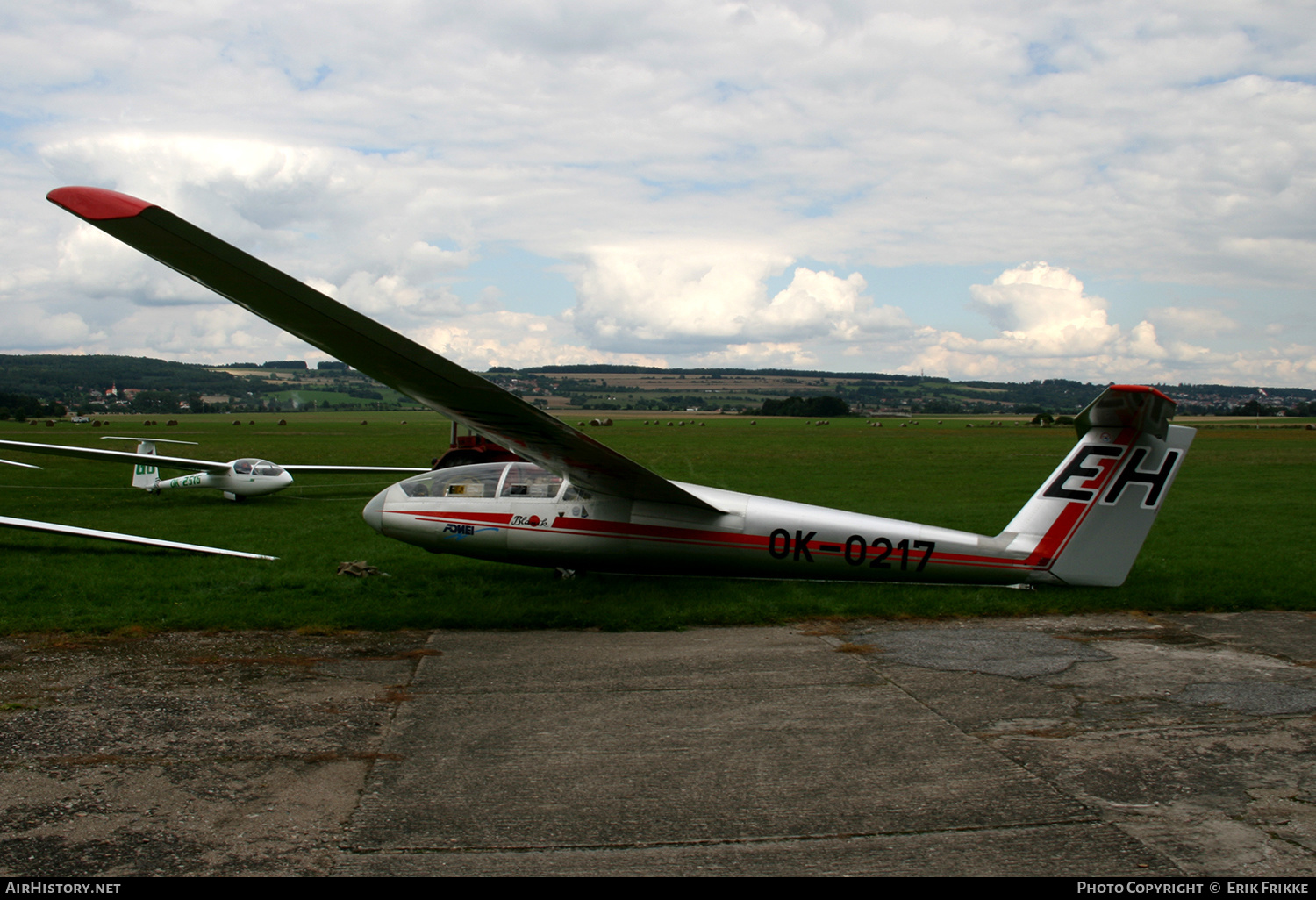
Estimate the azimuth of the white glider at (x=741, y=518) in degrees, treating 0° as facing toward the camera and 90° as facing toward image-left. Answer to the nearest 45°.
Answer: approximately 90°
